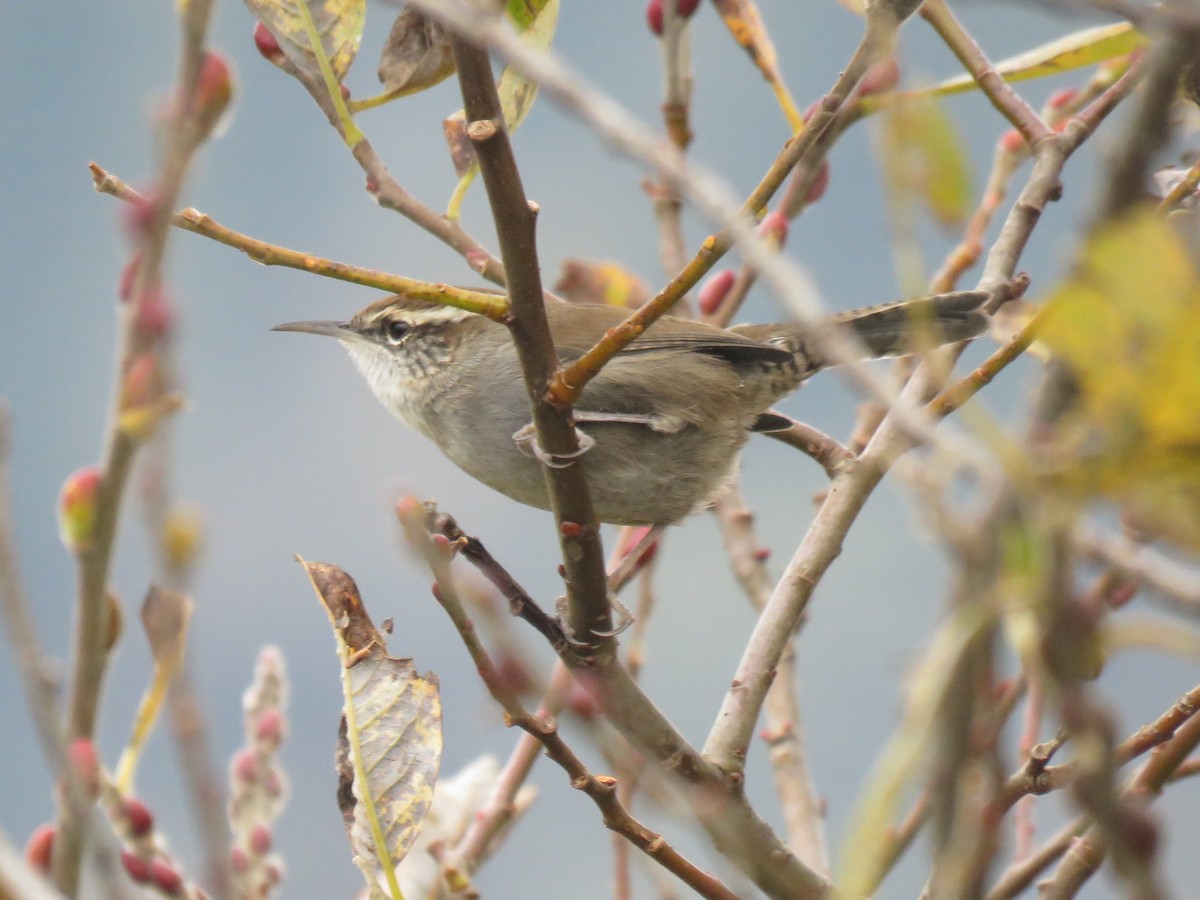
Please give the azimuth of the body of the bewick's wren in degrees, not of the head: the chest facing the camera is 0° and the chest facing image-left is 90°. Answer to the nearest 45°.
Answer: approximately 90°

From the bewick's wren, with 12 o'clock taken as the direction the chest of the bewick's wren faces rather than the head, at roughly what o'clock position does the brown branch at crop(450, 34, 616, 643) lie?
The brown branch is roughly at 9 o'clock from the bewick's wren.

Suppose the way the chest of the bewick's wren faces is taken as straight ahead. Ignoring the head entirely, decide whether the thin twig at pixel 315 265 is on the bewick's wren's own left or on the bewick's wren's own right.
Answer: on the bewick's wren's own left

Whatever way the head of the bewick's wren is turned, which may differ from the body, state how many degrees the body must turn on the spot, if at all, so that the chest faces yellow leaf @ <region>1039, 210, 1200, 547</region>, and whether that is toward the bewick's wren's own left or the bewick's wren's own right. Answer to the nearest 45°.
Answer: approximately 90° to the bewick's wren's own left

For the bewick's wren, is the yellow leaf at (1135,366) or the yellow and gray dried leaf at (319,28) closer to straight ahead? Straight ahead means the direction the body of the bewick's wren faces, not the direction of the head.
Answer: the yellow and gray dried leaf

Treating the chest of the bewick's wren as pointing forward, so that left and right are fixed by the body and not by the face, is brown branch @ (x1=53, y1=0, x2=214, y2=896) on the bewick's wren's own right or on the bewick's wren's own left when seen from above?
on the bewick's wren's own left
